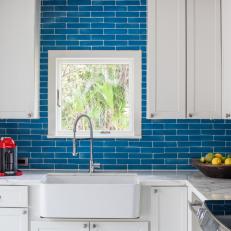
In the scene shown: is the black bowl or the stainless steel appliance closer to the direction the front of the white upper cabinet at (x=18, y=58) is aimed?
the stainless steel appliance

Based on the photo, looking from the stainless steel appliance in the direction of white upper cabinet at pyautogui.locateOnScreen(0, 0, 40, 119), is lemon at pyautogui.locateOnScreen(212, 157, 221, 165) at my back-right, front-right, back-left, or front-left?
front-right

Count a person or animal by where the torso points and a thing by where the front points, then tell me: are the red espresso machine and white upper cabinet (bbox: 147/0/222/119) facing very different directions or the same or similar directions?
same or similar directions

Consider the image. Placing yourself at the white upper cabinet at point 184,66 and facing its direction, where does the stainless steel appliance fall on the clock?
The stainless steel appliance is roughly at 12 o'clock from the white upper cabinet.

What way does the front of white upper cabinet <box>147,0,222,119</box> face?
toward the camera

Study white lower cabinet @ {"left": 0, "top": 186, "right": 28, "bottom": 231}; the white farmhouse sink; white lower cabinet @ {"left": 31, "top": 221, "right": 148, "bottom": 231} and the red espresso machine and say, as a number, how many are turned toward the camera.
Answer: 4

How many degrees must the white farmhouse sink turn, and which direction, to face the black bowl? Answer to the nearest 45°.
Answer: approximately 90° to its left

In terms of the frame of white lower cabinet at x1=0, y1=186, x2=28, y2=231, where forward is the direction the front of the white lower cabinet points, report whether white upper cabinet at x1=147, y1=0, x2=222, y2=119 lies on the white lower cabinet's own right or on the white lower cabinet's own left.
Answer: on the white lower cabinet's own left

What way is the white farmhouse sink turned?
toward the camera

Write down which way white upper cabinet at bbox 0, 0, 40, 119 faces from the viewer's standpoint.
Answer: facing the viewer
